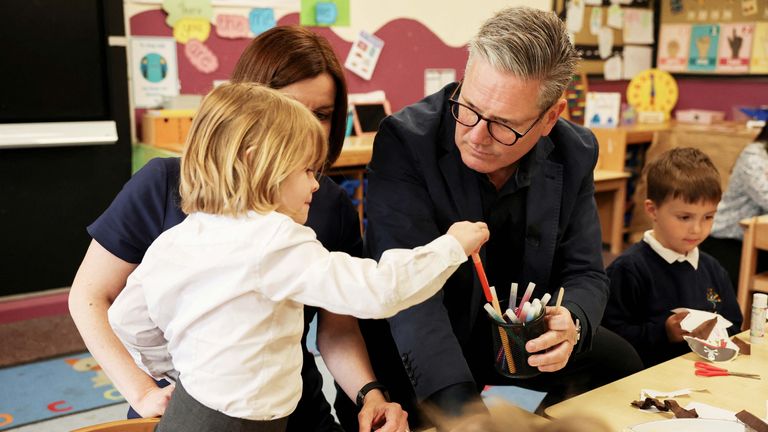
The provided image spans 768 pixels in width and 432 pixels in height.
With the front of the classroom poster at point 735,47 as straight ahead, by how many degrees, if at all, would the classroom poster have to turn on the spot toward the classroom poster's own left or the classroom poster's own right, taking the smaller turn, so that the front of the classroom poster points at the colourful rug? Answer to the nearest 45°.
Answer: approximately 45° to the classroom poster's own right

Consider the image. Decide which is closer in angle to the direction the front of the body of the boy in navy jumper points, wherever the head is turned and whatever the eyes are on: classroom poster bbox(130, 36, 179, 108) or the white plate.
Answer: the white plate

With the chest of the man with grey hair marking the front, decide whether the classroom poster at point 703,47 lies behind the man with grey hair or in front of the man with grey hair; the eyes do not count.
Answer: behind

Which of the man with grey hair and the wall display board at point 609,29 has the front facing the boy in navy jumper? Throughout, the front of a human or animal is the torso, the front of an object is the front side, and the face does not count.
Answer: the wall display board

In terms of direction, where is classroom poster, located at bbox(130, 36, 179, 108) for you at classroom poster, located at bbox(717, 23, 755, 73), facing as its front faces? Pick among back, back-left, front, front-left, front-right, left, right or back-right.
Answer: front-right

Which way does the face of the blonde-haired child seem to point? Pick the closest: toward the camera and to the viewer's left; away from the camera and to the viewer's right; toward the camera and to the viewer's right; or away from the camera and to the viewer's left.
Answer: away from the camera and to the viewer's right

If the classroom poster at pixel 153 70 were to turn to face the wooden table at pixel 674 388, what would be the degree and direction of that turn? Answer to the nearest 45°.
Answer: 0° — it already faces it

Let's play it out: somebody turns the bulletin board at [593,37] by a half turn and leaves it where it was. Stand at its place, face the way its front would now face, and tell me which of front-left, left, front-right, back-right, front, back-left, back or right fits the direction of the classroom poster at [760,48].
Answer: right

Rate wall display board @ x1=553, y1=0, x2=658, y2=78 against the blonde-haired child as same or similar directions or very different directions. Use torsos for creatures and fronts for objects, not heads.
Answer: very different directions

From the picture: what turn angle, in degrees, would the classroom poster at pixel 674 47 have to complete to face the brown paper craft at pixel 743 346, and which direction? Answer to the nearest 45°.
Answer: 0° — it already faces it

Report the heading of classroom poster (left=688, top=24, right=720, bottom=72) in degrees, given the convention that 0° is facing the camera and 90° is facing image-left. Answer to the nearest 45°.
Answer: approximately 0°

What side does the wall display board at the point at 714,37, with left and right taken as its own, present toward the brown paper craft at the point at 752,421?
front
